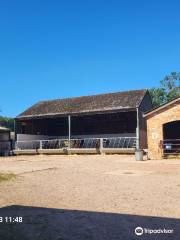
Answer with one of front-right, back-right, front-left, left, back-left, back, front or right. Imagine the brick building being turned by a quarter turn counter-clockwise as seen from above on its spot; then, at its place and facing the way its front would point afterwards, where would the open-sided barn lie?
back-left

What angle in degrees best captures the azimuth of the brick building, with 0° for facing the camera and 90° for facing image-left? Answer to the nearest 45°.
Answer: approximately 0°
